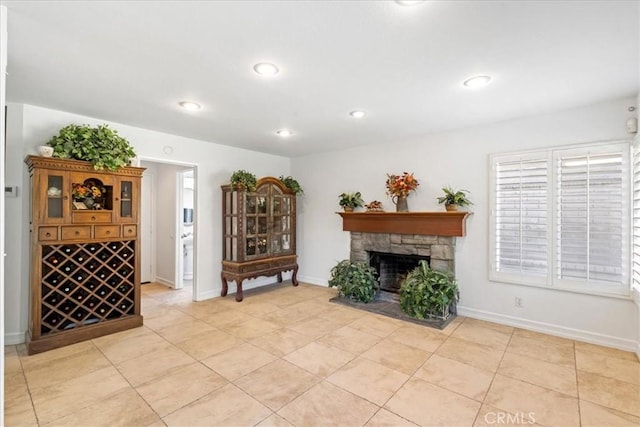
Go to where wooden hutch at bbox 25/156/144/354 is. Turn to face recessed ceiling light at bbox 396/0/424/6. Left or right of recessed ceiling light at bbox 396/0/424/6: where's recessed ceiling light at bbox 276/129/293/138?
left

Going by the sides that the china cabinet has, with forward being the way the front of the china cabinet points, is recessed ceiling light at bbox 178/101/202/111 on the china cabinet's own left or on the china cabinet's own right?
on the china cabinet's own right

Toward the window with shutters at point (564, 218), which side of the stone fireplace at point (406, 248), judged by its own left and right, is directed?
left

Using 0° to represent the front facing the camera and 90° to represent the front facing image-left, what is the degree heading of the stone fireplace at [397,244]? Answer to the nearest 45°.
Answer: approximately 45°

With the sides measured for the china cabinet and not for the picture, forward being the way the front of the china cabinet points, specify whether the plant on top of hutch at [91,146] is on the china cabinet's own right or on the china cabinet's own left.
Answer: on the china cabinet's own right
